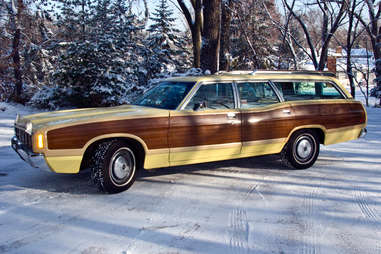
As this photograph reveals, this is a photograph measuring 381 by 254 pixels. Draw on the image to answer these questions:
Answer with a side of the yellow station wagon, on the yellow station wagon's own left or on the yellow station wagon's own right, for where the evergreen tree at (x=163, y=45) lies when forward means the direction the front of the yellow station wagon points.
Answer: on the yellow station wagon's own right

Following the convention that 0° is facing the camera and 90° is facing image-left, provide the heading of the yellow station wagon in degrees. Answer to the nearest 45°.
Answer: approximately 45°

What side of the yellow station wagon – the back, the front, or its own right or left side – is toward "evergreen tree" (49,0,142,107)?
right

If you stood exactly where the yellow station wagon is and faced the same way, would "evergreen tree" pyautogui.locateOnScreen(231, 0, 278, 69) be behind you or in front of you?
behind
